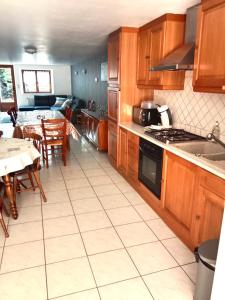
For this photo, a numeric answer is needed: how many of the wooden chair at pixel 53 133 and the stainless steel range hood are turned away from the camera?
1

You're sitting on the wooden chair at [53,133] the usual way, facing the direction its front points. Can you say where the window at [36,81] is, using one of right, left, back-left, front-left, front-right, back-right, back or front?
front

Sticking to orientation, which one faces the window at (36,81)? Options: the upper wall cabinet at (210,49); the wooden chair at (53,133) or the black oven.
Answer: the wooden chair

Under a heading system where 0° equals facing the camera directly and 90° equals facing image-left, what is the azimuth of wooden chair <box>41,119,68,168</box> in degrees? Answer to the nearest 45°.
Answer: approximately 180°

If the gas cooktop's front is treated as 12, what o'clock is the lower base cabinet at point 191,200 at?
The lower base cabinet is roughly at 10 o'clock from the gas cooktop.

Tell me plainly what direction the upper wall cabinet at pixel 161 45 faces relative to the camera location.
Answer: facing the viewer and to the left of the viewer

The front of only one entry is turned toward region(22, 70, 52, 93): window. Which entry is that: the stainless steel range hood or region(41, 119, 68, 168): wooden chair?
the wooden chair

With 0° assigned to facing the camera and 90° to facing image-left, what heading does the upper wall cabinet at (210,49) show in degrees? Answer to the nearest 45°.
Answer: approximately 45°

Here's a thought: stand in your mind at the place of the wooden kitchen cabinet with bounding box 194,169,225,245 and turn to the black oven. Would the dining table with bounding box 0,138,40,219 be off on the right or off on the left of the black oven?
left

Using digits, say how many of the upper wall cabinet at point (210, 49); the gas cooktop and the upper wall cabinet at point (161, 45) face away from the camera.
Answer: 0

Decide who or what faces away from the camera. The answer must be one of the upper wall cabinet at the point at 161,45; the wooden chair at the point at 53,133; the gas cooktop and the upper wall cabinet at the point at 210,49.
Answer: the wooden chair
